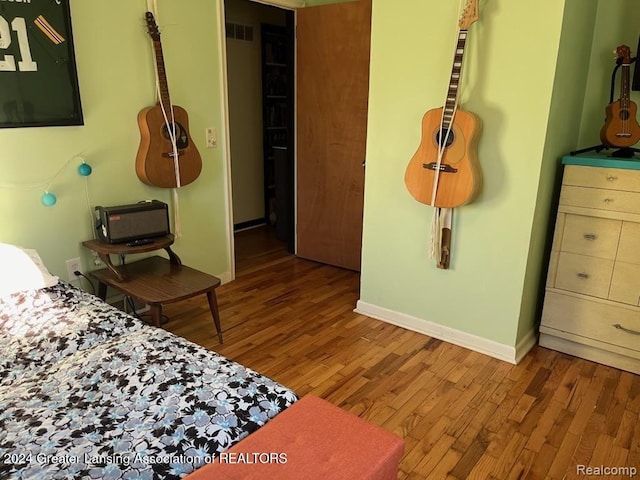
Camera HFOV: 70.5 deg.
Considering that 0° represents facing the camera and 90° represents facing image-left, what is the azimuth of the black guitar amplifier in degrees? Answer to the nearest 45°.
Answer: approximately 315°

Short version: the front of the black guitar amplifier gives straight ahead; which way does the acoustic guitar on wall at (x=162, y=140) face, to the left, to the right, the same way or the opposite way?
the same way

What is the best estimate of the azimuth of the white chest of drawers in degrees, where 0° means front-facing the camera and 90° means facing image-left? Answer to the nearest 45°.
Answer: approximately 45°

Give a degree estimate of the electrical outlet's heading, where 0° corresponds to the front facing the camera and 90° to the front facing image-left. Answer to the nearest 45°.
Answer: approximately 315°

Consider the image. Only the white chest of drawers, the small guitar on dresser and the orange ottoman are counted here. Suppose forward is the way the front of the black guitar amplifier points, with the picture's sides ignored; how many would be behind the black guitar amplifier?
0

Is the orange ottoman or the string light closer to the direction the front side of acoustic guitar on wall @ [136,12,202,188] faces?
the orange ottoman

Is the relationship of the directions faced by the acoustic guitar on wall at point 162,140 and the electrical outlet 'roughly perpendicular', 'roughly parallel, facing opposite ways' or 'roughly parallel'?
roughly parallel

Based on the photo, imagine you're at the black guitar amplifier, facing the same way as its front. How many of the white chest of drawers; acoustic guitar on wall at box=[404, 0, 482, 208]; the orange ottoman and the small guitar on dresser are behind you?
0

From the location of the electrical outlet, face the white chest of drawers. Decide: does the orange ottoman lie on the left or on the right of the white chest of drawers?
right

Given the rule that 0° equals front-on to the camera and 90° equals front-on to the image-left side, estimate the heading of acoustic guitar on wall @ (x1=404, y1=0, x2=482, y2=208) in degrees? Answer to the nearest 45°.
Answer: approximately 45°

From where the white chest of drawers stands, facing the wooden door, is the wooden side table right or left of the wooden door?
left

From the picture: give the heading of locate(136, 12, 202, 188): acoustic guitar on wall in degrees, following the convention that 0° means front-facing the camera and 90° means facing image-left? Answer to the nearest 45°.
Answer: approximately 315°

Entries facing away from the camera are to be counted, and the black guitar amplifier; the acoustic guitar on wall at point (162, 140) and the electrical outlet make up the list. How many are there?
0

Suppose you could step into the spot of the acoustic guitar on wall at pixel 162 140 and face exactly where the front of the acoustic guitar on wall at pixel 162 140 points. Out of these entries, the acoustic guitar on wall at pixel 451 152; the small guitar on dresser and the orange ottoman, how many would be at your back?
0
